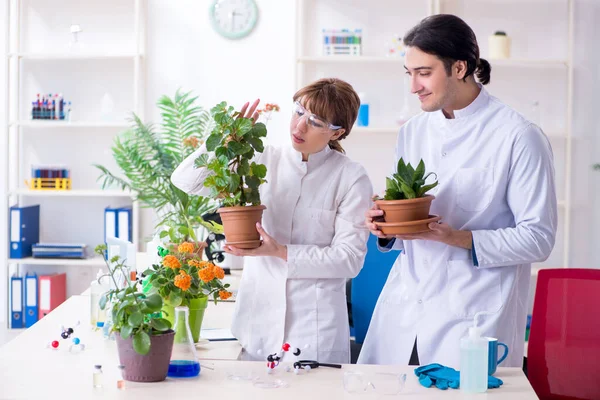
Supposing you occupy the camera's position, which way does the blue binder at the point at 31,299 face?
facing the viewer

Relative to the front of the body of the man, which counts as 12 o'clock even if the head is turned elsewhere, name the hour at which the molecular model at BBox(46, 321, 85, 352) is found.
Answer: The molecular model is roughly at 1 o'clock from the man.

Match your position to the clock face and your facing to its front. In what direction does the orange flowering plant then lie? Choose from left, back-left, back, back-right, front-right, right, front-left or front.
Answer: front

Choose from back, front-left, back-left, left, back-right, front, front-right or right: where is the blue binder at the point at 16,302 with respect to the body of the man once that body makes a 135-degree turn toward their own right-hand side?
front-left

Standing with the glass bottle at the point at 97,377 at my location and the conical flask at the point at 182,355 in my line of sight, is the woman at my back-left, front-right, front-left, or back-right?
front-left

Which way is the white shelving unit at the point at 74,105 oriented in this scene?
toward the camera

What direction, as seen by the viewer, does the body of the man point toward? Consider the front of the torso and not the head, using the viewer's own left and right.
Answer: facing the viewer and to the left of the viewer

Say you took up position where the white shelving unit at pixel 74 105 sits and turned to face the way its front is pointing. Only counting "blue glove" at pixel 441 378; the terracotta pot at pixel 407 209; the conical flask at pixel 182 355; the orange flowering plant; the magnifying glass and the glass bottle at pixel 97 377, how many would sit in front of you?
6

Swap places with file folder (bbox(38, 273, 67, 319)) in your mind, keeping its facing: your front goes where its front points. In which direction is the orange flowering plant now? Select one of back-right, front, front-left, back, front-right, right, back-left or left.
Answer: front

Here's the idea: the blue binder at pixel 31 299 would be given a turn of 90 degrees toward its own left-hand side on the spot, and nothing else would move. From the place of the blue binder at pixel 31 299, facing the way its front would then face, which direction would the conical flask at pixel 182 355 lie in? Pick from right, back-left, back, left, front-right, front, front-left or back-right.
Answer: right

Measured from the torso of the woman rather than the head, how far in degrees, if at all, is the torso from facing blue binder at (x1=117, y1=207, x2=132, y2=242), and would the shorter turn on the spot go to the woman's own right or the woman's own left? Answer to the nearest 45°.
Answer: approximately 135° to the woman's own right

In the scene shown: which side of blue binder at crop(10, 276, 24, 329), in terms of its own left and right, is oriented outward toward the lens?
front

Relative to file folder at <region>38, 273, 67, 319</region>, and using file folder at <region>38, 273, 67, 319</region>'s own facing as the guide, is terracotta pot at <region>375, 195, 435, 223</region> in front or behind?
in front

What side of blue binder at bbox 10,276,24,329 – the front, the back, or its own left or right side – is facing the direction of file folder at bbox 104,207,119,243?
left

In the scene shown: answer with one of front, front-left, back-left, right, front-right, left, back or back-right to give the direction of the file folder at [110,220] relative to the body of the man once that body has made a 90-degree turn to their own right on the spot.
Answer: front

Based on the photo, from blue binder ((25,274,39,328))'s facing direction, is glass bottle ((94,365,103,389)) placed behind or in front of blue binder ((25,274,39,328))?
in front
